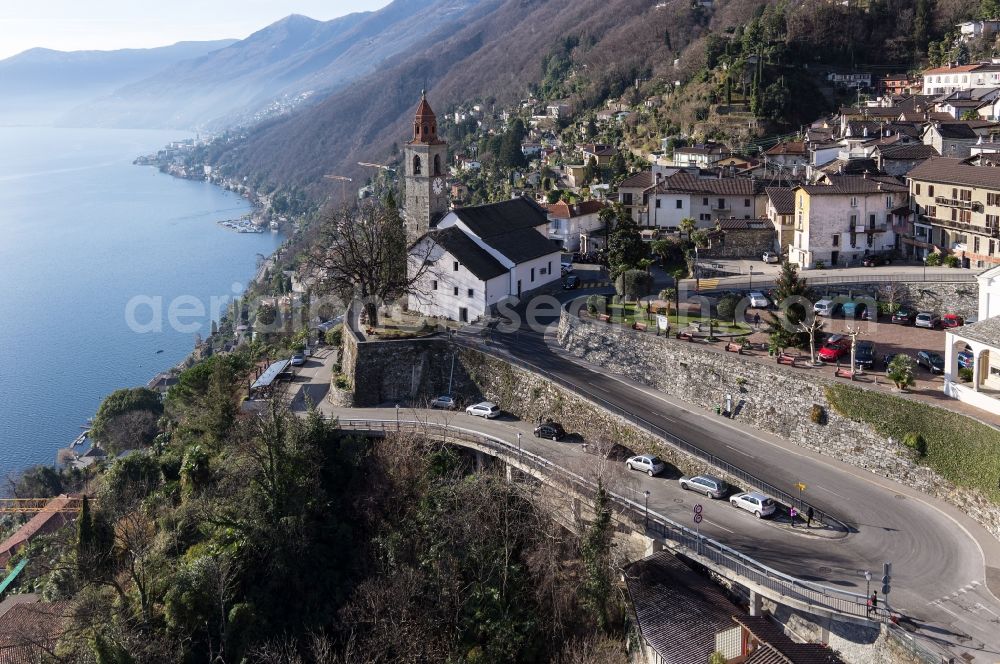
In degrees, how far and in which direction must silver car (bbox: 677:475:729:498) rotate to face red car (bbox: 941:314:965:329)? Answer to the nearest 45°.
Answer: approximately 90° to its right

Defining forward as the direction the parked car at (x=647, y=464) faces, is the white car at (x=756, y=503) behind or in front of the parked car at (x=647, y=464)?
behind

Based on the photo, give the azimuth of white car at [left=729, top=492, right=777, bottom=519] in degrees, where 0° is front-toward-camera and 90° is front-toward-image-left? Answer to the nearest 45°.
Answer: approximately 135°

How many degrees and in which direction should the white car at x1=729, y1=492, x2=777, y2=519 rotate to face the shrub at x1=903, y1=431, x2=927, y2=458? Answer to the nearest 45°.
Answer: approximately 90° to its right

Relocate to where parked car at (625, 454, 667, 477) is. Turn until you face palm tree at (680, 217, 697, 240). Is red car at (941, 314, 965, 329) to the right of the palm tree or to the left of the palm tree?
right

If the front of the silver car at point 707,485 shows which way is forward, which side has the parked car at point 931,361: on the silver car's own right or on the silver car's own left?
on the silver car's own right

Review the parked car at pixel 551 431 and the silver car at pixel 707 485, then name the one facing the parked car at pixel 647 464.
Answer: the silver car

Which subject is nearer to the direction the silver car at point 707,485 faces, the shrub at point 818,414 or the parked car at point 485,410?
the parked car

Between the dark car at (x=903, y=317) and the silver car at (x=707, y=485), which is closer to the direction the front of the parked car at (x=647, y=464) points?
the dark car

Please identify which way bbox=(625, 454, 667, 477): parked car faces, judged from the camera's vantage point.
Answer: facing away from the viewer and to the left of the viewer

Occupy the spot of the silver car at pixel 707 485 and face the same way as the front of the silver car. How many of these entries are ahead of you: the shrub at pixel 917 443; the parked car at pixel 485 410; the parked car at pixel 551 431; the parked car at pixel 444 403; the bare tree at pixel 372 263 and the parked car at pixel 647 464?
5
